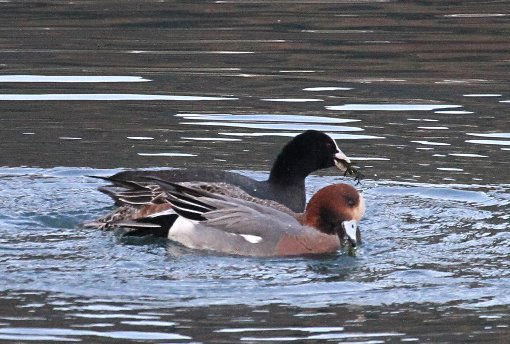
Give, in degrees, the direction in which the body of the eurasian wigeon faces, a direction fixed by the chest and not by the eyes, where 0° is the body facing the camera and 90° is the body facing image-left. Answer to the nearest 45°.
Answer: approximately 270°
